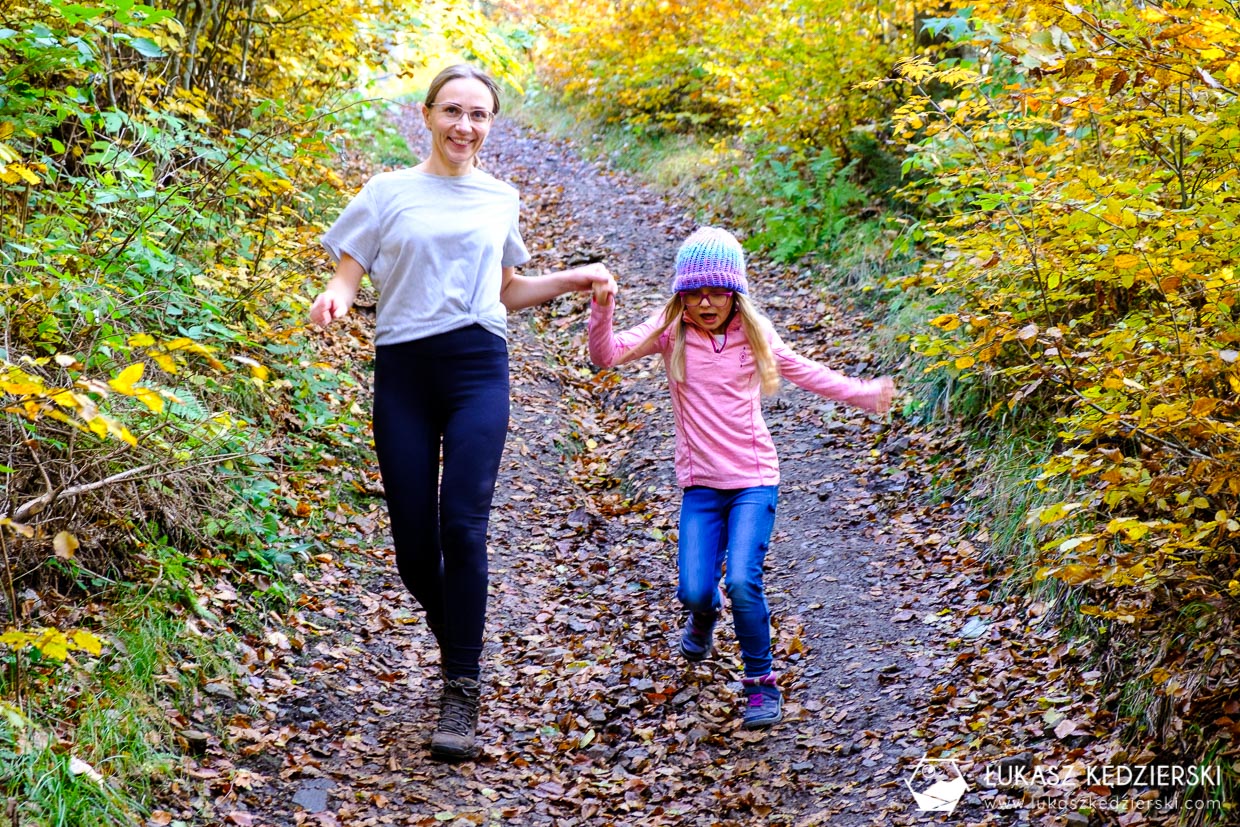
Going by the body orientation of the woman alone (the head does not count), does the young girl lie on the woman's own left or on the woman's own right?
on the woman's own left

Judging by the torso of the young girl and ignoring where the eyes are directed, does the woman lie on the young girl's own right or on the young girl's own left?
on the young girl's own right

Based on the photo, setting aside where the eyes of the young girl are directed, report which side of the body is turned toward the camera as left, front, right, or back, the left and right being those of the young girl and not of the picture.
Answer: front

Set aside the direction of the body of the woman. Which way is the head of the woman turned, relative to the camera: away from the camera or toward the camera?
toward the camera

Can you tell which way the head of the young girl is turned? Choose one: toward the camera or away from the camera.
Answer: toward the camera

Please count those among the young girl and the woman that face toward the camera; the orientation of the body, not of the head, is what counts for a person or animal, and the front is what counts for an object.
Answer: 2

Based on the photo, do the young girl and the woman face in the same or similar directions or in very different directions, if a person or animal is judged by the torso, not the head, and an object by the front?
same or similar directions
